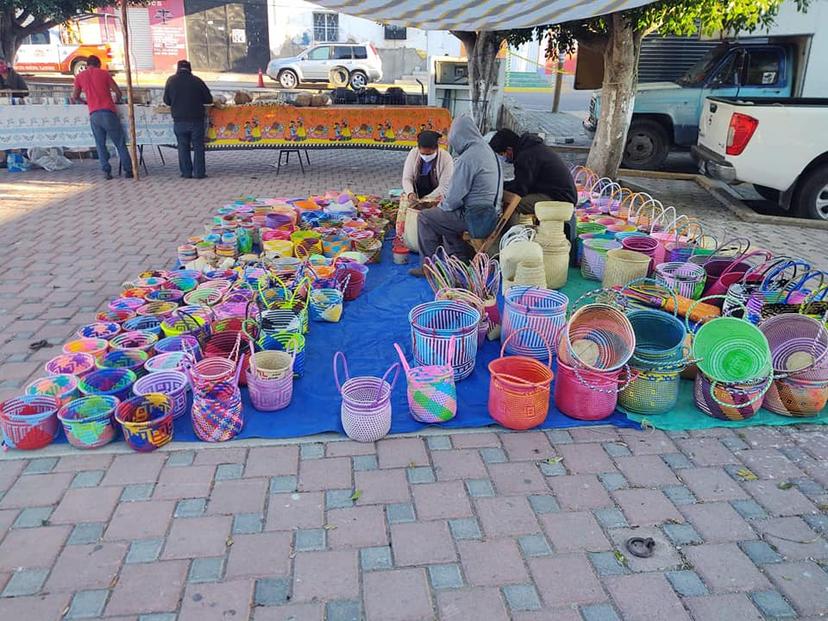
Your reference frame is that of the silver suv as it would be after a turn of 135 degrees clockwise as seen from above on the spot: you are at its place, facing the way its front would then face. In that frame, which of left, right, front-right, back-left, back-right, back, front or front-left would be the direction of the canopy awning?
back-right

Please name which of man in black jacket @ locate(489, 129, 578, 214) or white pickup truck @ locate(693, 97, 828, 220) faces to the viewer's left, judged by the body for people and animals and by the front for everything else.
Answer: the man in black jacket

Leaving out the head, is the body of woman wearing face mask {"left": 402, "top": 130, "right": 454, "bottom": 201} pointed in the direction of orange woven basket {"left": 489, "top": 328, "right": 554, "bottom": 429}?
yes

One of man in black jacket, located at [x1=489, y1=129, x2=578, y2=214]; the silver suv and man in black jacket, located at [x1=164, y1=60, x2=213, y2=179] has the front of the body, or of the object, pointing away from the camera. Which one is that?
man in black jacket, located at [x1=164, y1=60, x2=213, y2=179]

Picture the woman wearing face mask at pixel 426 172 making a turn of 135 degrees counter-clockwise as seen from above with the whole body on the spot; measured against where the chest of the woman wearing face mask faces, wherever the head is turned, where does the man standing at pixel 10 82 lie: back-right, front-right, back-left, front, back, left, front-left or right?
left

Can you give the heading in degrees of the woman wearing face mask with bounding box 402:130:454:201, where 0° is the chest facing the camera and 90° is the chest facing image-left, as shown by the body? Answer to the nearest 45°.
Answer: approximately 0°

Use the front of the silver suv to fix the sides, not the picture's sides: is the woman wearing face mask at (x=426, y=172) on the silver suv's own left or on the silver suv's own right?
on the silver suv's own left

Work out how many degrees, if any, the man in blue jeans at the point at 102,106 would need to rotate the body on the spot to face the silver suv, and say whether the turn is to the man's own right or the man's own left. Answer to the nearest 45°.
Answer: approximately 45° to the man's own right

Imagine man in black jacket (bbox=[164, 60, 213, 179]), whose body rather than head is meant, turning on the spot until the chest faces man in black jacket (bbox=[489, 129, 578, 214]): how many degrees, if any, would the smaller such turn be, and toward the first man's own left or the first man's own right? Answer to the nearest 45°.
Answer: approximately 135° to the first man's own right

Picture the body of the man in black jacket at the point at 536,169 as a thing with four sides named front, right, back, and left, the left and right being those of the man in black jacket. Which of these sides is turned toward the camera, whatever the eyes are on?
left

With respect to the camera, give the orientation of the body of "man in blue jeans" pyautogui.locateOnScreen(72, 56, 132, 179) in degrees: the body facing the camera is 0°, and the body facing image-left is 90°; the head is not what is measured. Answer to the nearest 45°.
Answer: approximately 180°

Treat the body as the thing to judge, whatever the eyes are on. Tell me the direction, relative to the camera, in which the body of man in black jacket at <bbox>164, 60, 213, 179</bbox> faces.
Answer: away from the camera

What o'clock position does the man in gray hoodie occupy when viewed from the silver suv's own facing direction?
The man in gray hoodie is roughly at 9 o'clock from the silver suv.

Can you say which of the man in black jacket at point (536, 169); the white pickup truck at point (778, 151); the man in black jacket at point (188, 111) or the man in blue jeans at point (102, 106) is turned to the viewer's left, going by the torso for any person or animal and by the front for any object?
the man in black jacket at point (536, 169)

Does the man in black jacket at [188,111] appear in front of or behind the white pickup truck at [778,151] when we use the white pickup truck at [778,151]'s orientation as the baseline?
behind

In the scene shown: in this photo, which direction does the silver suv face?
to the viewer's left

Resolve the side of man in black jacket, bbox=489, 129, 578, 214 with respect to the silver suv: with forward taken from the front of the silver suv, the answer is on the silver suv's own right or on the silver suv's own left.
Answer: on the silver suv's own left

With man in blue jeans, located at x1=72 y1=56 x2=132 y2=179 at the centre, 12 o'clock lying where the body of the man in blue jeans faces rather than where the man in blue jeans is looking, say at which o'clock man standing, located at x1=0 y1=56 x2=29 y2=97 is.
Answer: The man standing is roughly at 11 o'clock from the man in blue jeans.
